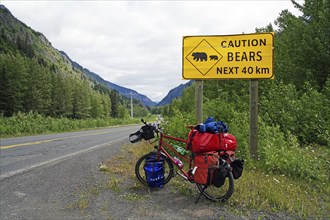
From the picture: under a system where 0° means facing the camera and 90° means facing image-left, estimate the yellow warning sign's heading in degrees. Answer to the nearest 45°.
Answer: approximately 0°

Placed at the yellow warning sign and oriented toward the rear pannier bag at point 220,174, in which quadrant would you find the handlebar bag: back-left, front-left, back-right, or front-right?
front-right

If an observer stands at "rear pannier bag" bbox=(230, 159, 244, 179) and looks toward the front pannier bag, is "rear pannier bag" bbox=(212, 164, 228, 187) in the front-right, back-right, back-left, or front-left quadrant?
front-left

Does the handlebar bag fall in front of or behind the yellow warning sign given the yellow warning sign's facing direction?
in front

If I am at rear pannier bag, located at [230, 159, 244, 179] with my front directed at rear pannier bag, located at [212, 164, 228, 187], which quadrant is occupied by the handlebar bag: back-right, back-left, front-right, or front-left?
front-right
